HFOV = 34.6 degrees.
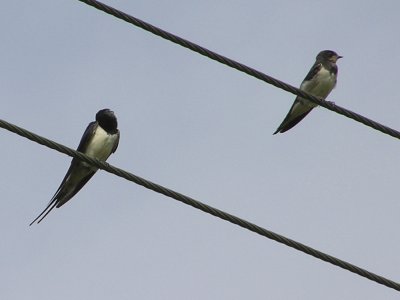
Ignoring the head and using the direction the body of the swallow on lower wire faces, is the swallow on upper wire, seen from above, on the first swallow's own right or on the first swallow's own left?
on the first swallow's own left

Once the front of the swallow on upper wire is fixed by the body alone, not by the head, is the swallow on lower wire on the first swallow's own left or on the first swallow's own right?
on the first swallow's own right

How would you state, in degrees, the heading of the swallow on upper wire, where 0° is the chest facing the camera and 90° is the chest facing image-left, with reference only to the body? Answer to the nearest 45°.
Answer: approximately 315°

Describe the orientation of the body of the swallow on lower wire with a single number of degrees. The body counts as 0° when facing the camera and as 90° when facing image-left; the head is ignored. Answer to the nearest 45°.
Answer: approximately 315°
